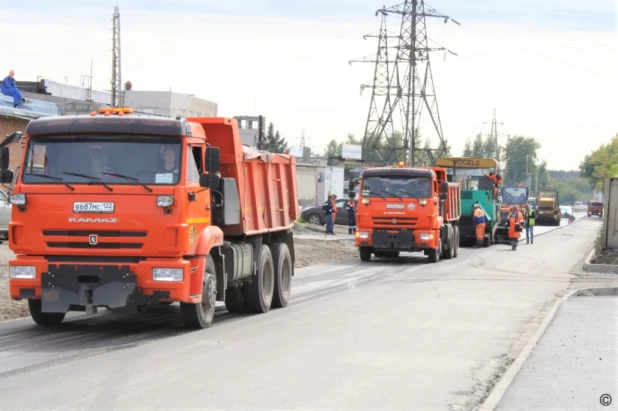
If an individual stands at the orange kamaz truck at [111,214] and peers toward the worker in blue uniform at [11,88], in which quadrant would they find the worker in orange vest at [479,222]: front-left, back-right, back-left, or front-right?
front-right

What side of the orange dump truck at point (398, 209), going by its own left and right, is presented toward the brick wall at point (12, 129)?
right

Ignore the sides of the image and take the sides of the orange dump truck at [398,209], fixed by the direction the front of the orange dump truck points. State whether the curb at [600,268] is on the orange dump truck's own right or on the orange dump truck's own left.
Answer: on the orange dump truck's own left

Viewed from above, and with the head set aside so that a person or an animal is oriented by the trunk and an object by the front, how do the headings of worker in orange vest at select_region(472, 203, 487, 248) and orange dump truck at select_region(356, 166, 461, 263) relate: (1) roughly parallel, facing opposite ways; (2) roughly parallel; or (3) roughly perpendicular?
roughly perpendicular

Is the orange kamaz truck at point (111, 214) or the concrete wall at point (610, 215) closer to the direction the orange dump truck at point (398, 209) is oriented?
the orange kamaz truck

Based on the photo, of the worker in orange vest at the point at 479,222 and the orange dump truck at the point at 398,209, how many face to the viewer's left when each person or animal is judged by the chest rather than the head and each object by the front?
1

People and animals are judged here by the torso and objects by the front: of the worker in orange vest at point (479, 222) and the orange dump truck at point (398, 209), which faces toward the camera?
the orange dump truck

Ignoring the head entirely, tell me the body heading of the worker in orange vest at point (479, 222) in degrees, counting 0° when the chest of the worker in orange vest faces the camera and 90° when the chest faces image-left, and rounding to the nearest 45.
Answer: approximately 90°

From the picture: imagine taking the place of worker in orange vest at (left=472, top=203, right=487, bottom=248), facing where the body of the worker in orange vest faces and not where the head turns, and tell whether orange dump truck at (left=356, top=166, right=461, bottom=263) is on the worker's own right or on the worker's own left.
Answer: on the worker's own left

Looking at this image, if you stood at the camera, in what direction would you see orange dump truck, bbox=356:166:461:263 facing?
facing the viewer

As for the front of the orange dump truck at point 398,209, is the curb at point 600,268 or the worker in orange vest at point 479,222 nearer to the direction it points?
the curb
